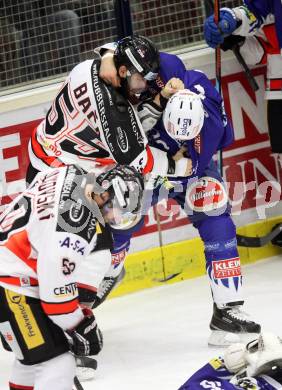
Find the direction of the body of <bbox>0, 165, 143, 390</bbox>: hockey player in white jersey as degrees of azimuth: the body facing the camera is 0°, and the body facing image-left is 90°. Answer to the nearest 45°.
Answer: approximately 270°

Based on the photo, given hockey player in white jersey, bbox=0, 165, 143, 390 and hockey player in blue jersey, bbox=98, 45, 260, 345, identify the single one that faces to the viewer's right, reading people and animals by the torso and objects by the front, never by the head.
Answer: the hockey player in white jersey

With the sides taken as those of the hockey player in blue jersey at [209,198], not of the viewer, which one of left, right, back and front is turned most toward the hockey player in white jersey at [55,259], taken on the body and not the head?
front

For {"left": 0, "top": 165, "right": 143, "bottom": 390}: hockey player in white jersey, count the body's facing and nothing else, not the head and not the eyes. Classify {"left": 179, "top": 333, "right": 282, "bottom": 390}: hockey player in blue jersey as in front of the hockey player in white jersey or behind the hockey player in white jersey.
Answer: in front

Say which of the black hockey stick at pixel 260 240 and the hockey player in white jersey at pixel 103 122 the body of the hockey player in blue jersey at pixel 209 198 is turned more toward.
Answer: the hockey player in white jersey

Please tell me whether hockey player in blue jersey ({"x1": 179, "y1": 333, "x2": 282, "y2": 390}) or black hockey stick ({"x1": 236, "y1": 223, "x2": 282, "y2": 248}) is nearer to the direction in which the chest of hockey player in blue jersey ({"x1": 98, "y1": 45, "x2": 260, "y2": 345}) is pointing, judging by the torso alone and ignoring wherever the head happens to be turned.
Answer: the hockey player in blue jersey

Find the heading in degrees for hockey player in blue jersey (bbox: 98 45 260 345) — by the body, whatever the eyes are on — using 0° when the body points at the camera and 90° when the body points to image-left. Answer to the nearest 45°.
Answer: approximately 45°

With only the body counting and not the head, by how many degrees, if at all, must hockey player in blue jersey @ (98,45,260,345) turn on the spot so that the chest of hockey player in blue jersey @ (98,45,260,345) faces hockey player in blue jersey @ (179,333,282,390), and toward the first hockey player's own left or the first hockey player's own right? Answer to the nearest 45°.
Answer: approximately 45° to the first hockey player's own left
